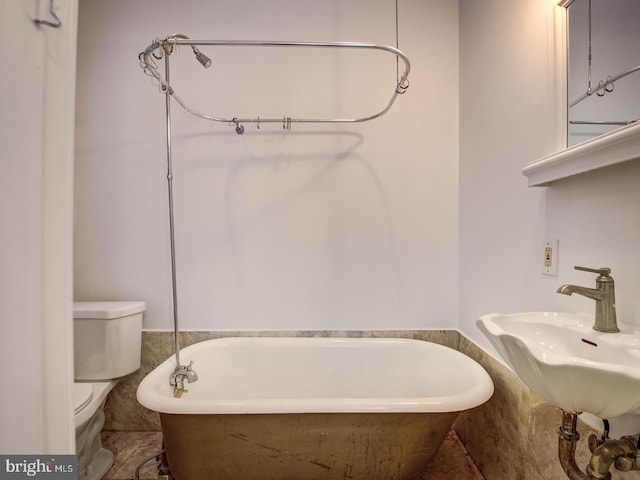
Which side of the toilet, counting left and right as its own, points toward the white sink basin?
left

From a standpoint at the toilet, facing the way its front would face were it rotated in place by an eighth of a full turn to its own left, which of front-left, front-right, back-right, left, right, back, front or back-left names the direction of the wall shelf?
front-left

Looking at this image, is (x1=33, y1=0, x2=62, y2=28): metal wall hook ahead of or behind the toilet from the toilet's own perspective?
ahead

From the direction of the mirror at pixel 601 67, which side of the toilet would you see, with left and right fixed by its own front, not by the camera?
left

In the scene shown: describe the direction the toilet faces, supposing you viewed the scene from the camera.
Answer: facing the viewer and to the left of the viewer

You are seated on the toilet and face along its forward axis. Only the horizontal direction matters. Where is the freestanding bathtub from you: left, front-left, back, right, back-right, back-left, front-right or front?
left
